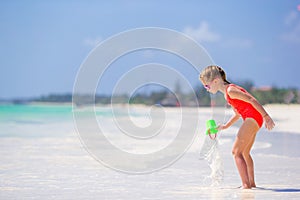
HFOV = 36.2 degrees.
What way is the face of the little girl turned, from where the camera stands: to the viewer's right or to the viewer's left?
to the viewer's left

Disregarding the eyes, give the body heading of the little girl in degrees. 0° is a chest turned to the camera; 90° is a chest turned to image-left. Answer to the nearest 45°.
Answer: approximately 90°

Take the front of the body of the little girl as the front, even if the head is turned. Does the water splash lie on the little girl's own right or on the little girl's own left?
on the little girl's own right
